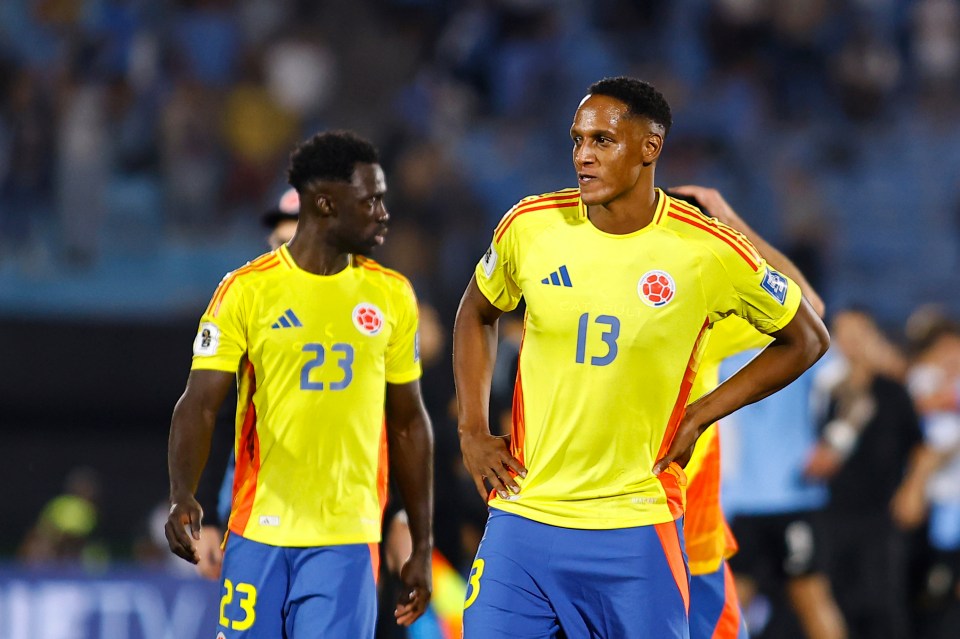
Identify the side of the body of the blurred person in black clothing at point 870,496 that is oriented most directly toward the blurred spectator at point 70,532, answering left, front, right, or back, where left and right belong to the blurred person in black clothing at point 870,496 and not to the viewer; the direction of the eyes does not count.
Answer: right

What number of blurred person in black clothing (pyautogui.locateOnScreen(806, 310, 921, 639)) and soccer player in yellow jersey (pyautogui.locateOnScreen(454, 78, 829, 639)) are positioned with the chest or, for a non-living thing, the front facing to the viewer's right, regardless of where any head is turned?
0

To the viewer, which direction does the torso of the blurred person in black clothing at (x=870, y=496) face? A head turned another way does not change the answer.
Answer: to the viewer's left

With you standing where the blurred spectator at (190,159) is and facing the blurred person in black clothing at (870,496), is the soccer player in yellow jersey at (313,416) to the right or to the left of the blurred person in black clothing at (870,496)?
right

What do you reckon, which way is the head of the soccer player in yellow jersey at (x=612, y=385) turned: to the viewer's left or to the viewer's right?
to the viewer's left

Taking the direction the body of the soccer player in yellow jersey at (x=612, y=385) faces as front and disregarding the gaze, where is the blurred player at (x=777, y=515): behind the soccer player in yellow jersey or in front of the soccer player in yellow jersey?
behind

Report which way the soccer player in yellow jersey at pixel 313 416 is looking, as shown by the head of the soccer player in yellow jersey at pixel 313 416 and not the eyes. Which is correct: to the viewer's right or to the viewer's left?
to the viewer's right

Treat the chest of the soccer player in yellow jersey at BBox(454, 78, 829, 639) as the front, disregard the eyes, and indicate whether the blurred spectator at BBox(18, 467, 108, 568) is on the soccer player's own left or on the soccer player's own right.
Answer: on the soccer player's own right
